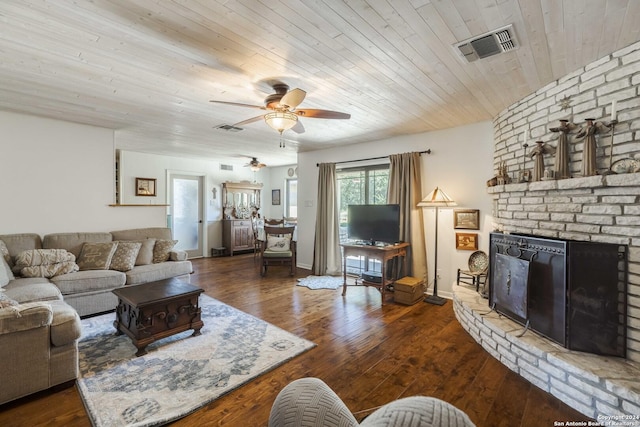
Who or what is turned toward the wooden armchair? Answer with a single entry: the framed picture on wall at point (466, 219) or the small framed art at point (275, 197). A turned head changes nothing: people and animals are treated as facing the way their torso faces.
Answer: the small framed art

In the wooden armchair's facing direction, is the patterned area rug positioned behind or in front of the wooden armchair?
in front

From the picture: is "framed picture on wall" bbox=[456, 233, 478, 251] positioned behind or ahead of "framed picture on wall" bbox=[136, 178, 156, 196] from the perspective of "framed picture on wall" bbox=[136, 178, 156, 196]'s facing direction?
ahead

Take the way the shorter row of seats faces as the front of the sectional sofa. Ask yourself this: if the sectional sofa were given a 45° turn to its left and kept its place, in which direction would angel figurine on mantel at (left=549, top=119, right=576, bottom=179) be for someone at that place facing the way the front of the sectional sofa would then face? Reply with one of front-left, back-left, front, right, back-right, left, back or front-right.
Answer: front-right

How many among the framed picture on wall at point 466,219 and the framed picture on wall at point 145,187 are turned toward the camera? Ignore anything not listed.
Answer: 2

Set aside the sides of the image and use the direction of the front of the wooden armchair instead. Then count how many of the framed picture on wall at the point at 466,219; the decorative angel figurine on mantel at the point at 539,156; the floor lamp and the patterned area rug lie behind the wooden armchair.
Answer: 0

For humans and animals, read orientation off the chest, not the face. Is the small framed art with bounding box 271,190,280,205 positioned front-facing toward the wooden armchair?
yes

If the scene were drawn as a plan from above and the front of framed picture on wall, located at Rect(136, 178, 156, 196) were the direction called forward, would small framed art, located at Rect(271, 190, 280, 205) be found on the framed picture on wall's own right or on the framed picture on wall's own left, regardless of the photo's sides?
on the framed picture on wall's own left

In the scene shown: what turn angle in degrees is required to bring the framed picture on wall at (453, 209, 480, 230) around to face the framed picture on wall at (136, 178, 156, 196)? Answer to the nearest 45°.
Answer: approximately 90° to its right

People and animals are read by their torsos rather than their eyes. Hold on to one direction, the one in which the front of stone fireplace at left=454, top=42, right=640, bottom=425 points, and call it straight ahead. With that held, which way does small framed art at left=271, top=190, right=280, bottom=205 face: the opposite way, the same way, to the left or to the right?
to the left

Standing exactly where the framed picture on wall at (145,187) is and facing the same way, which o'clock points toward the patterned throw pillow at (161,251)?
The patterned throw pillow is roughly at 12 o'clock from the framed picture on wall.

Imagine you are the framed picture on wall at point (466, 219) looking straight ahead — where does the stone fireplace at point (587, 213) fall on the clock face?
The stone fireplace is roughly at 11 o'clock from the framed picture on wall.

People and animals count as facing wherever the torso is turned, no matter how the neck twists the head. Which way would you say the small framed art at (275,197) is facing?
toward the camera

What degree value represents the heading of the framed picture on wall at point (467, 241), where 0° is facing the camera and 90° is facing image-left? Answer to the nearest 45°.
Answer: approximately 0°

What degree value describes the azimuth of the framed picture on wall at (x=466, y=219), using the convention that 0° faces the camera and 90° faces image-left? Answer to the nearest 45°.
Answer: approximately 0°

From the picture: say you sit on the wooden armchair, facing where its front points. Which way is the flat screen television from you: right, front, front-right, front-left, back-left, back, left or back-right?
front-left

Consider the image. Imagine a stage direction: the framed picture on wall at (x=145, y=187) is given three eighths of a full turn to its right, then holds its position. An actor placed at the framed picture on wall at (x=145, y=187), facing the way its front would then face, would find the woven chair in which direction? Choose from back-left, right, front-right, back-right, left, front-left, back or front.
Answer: back-left
